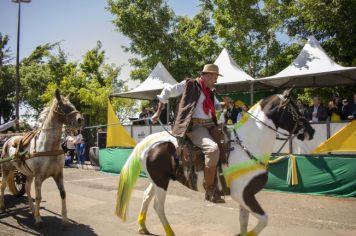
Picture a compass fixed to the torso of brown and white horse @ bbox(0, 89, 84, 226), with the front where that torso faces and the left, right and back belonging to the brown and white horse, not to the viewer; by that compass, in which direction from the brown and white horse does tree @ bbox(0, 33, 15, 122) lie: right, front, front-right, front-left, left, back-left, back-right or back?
back-left

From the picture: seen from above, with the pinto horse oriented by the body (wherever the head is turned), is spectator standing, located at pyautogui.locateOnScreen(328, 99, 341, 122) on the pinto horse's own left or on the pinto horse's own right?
on the pinto horse's own left

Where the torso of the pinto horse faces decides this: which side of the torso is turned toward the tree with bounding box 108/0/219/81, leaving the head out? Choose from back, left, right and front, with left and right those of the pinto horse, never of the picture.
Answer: left

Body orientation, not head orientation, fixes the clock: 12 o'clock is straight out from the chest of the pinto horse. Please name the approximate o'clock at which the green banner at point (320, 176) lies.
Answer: The green banner is roughly at 10 o'clock from the pinto horse.

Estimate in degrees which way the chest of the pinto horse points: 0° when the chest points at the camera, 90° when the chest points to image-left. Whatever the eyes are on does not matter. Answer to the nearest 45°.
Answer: approximately 270°

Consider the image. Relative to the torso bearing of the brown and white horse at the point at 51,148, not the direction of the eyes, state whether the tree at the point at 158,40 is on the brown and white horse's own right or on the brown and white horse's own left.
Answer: on the brown and white horse's own left

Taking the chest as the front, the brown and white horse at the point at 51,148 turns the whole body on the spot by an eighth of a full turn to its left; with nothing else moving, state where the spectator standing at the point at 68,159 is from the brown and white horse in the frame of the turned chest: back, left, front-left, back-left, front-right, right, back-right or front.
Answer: left

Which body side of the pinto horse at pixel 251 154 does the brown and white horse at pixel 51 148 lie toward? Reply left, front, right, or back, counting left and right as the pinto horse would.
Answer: back

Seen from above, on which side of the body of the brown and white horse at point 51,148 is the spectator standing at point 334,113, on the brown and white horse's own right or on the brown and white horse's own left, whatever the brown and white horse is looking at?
on the brown and white horse's own left
